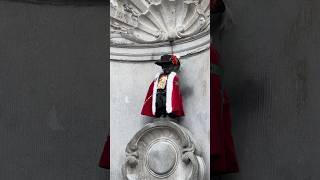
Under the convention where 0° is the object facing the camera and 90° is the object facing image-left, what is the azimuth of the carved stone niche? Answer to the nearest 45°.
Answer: approximately 0°
